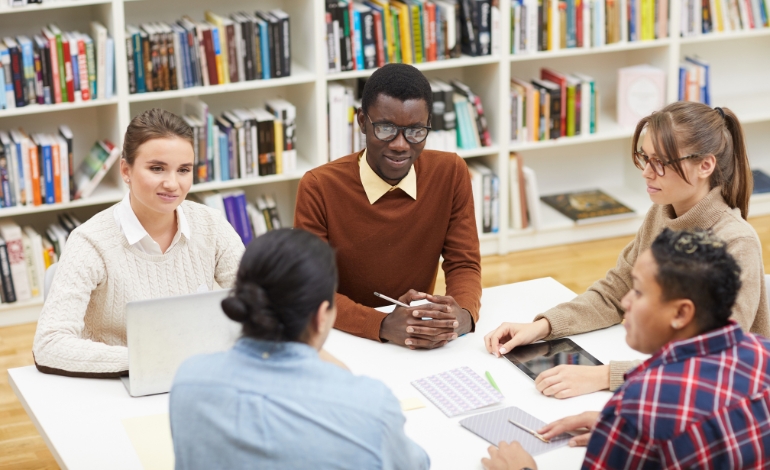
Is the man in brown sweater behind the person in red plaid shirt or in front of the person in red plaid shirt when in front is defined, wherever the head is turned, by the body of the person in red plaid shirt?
in front

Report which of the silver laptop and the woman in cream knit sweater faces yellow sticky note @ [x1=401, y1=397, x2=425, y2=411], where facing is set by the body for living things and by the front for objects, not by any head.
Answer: the woman in cream knit sweater

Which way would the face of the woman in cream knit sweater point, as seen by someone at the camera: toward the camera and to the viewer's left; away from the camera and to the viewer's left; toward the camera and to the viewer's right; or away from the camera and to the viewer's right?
toward the camera and to the viewer's right

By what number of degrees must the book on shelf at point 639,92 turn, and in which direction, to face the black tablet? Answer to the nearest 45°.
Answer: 0° — it already faces it

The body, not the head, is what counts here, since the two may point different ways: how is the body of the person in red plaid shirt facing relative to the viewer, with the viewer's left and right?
facing away from the viewer and to the left of the viewer

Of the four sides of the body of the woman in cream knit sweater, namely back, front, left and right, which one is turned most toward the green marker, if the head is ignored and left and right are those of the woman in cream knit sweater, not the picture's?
front

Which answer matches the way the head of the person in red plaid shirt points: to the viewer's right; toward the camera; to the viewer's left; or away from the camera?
to the viewer's left

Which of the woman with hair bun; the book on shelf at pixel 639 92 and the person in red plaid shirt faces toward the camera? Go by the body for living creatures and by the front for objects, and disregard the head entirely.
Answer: the book on shelf

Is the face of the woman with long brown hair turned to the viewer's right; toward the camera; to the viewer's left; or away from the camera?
to the viewer's left

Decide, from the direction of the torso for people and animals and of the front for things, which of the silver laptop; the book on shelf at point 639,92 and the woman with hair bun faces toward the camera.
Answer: the book on shelf

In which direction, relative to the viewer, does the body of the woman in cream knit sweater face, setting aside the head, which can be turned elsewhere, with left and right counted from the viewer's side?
facing the viewer and to the right of the viewer

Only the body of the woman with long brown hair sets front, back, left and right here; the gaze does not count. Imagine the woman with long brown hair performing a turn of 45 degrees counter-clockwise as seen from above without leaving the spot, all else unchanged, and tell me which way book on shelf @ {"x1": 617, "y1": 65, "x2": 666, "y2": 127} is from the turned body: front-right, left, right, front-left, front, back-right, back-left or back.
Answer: back

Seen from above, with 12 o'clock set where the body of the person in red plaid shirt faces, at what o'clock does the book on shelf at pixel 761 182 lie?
The book on shelf is roughly at 2 o'clock from the person in red plaid shirt.

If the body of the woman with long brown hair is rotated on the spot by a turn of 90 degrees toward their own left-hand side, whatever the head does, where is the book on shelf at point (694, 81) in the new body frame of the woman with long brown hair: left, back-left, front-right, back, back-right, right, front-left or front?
back-left

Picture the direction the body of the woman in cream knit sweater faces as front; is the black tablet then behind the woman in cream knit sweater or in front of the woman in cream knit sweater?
in front

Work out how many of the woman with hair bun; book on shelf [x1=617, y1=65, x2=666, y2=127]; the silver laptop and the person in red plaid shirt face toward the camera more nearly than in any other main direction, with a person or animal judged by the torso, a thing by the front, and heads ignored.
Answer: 1
